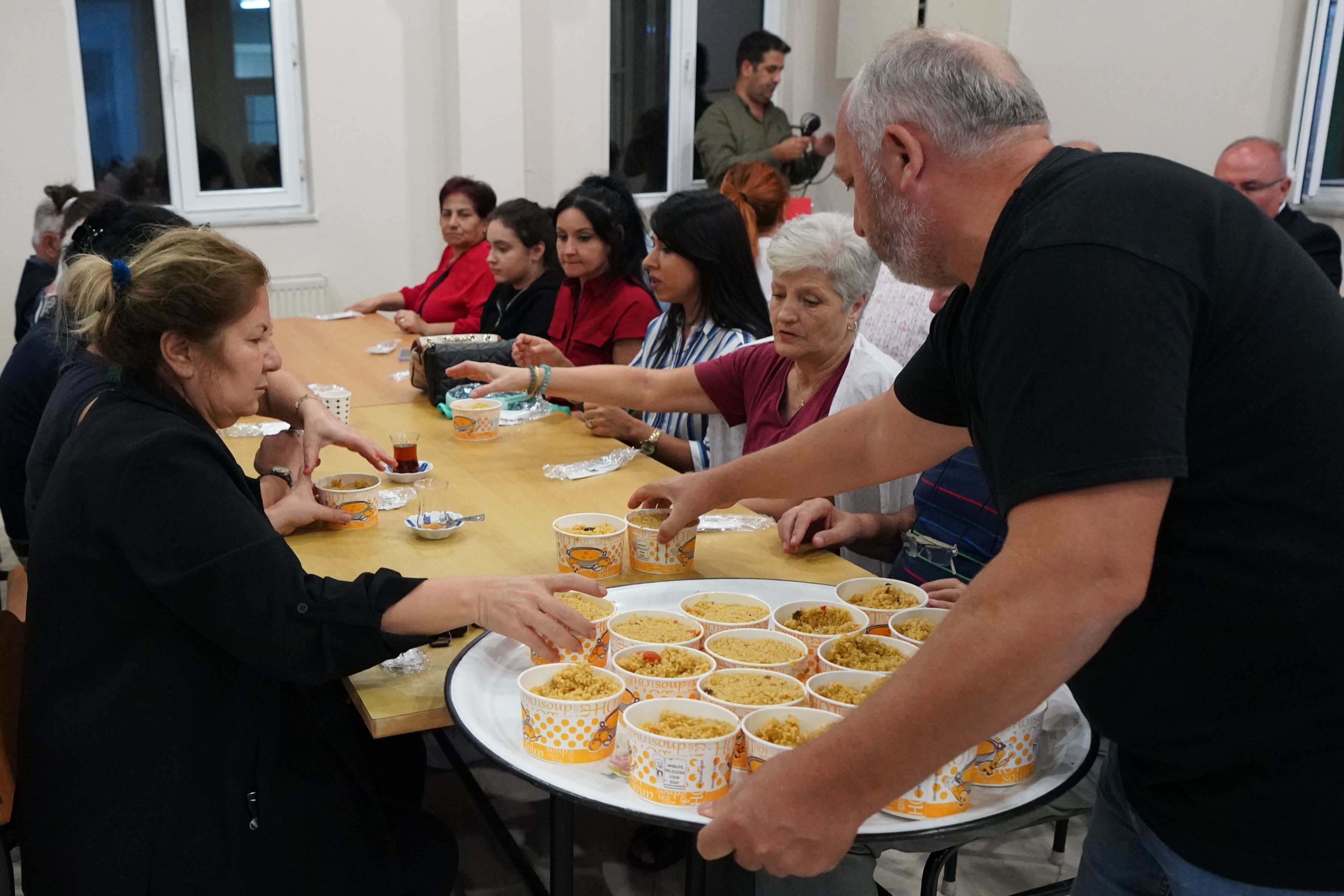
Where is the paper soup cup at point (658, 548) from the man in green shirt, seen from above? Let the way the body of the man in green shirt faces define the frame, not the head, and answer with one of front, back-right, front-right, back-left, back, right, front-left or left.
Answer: front-right

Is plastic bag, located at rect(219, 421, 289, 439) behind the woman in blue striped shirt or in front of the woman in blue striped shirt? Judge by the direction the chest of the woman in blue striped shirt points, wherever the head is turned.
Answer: in front

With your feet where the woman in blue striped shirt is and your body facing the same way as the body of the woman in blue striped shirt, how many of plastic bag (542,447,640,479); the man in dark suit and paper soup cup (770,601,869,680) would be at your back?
1

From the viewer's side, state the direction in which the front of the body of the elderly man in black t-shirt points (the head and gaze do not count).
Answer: to the viewer's left

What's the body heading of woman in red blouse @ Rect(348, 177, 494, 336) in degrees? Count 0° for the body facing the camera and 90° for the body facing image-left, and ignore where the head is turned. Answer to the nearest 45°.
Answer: approximately 45°

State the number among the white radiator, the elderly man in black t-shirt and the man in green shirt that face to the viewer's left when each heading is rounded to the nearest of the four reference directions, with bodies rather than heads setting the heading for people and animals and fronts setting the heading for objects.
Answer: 1

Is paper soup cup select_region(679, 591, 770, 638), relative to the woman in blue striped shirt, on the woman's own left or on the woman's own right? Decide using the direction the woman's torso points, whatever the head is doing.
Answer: on the woman's own left

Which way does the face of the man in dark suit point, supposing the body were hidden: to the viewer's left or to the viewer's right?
to the viewer's left

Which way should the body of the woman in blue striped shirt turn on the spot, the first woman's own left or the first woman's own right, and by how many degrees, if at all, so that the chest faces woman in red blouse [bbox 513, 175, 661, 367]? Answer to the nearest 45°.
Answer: approximately 90° to the first woman's own right

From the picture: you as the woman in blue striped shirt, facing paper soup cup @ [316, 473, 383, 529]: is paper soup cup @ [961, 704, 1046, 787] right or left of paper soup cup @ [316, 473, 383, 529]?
left

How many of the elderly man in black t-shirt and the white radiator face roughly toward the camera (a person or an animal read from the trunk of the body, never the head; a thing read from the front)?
1

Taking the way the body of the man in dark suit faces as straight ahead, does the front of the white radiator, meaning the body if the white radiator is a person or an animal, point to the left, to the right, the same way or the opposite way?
to the left

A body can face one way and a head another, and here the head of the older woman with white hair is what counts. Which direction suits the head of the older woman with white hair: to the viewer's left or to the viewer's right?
to the viewer's left

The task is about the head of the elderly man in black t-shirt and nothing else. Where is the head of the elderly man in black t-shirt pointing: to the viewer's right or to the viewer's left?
to the viewer's left

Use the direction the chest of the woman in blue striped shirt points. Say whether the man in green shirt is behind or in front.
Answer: behind

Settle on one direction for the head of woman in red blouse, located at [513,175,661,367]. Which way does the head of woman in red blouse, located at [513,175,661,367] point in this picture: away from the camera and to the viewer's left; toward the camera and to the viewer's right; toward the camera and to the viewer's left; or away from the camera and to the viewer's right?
toward the camera and to the viewer's left

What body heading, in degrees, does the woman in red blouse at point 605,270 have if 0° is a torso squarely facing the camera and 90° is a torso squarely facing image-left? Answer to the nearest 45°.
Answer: approximately 45°
